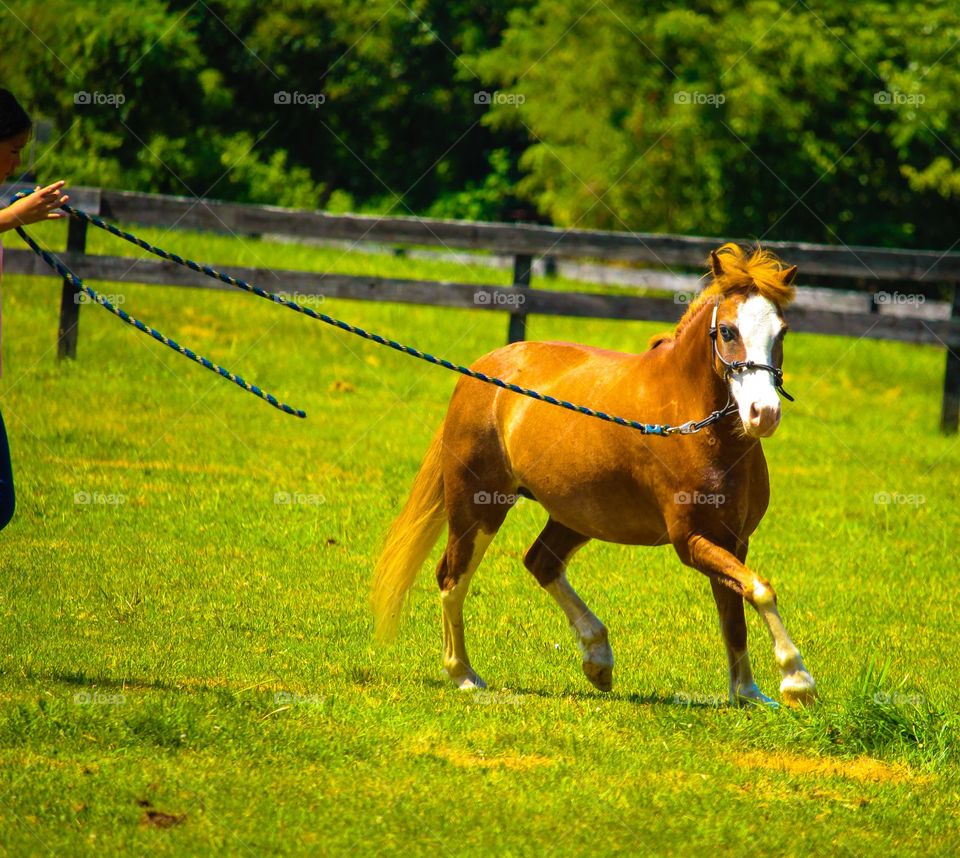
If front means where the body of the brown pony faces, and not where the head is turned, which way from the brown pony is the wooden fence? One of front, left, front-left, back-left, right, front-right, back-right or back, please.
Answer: back-left

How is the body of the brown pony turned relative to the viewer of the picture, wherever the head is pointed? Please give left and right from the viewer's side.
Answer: facing the viewer and to the right of the viewer
